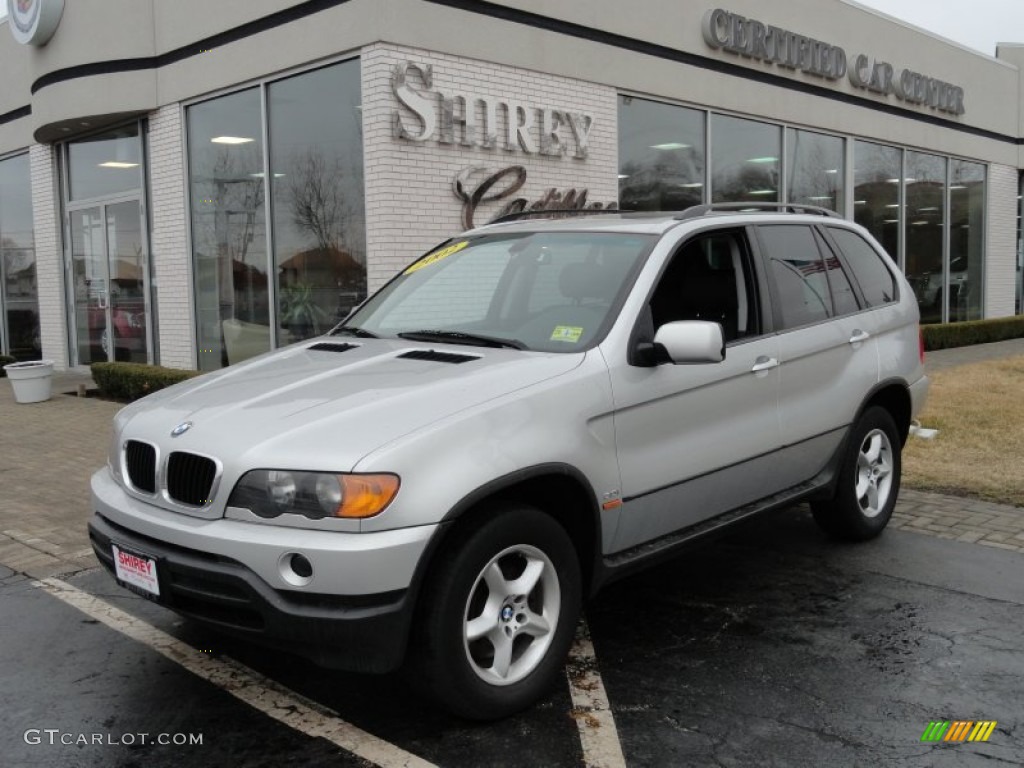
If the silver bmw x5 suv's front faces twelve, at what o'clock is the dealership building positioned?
The dealership building is roughly at 4 o'clock from the silver bmw x5 suv.

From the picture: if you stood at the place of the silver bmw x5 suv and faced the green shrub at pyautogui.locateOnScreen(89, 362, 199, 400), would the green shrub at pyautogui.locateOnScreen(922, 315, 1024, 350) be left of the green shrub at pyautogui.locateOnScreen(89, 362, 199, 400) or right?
right

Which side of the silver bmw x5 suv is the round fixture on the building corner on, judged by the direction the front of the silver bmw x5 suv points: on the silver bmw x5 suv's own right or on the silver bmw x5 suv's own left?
on the silver bmw x5 suv's own right

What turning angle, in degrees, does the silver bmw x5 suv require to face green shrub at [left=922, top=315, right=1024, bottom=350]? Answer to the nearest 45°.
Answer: approximately 180°

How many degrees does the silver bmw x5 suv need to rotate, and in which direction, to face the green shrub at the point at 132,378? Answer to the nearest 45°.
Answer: approximately 90° to its right

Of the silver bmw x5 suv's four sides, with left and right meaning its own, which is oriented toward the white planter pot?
right
